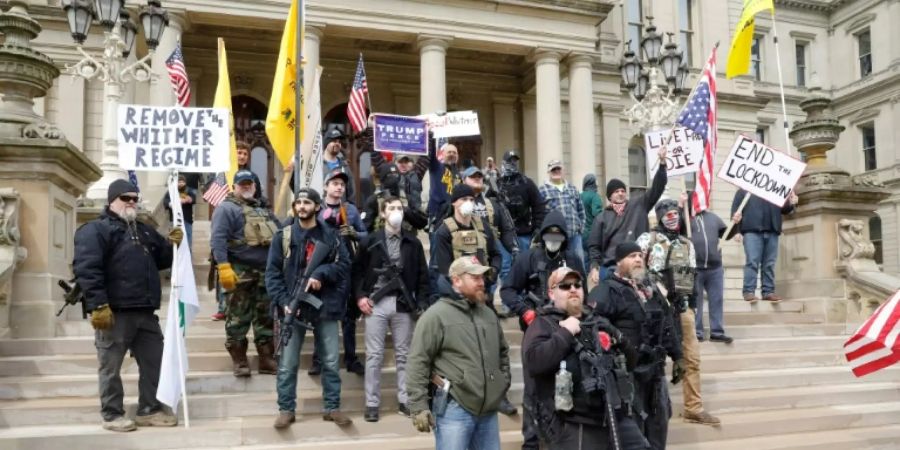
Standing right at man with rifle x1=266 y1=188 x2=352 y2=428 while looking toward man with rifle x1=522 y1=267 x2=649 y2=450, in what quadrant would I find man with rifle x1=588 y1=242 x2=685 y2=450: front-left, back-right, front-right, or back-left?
front-left

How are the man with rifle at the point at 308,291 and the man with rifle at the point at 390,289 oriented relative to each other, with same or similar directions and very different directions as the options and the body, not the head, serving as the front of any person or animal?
same or similar directions

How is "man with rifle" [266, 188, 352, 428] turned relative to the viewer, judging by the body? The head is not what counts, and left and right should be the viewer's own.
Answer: facing the viewer

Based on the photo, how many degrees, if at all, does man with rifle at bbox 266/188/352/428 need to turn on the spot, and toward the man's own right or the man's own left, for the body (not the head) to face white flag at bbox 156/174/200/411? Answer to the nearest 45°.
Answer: approximately 90° to the man's own right

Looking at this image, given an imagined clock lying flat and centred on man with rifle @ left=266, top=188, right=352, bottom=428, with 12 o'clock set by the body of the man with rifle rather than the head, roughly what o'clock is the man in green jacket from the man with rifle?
The man in green jacket is roughly at 11 o'clock from the man with rifle.

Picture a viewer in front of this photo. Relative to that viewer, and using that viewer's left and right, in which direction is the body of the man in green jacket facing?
facing the viewer and to the right of the viewer

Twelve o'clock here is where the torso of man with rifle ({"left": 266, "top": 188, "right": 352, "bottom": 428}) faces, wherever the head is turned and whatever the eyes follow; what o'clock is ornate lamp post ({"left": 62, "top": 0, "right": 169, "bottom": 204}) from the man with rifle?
The ornate lamp post is roughly at 5 o'clock from the man with rifle.

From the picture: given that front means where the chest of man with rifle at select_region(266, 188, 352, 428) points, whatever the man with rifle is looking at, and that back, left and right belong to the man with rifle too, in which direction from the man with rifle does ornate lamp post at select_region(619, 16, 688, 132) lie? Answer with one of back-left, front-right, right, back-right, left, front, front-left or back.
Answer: back-left

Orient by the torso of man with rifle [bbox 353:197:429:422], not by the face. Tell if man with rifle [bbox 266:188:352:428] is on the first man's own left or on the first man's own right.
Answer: on the first man's own right

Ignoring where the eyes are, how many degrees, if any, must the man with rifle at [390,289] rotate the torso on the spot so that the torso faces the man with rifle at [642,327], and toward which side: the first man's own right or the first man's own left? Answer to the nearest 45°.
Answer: approximately 45° to the first man's own left

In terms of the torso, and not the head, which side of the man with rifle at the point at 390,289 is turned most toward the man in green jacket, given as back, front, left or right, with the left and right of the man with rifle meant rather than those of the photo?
front

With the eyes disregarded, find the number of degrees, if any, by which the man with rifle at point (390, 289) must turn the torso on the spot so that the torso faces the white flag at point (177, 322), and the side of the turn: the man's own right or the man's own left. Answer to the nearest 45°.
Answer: approximately 90° to the man's own right

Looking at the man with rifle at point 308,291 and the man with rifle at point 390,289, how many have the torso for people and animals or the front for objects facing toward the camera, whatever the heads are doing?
2

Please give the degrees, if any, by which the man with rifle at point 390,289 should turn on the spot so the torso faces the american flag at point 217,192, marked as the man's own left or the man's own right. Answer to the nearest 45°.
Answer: approximately 135° to the man's own right
